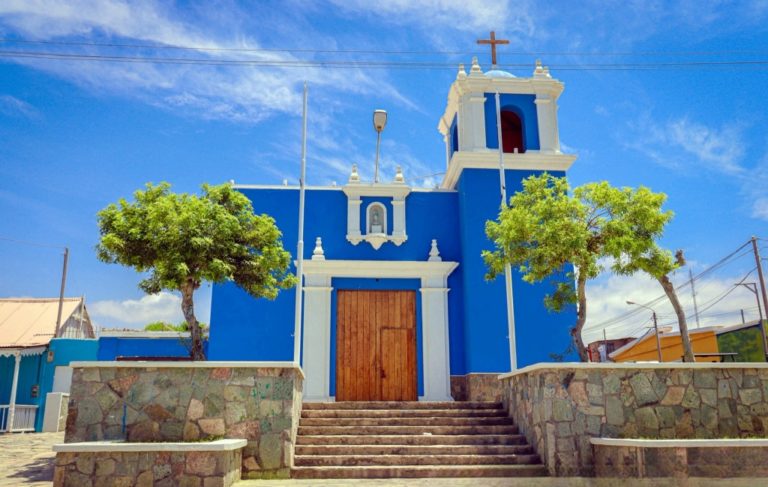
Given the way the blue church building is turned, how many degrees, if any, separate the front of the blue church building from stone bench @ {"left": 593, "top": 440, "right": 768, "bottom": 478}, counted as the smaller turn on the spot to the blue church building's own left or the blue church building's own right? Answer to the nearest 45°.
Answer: approximately 45° to the blue church building's own left

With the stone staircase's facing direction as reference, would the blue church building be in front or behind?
behind

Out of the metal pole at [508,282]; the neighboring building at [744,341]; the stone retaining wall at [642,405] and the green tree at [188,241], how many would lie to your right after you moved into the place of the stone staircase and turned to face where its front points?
1

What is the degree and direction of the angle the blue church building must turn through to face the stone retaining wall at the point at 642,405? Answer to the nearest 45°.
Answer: approximately 45° to its left

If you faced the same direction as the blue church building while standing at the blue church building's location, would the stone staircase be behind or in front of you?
in front

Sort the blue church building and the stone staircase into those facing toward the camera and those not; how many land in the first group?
2

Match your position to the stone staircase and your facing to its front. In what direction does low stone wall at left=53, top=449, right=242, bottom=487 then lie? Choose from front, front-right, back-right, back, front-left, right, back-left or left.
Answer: front-right

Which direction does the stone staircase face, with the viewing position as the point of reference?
facing the viewer

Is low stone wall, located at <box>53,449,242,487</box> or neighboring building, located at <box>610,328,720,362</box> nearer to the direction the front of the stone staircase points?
the low stone wall

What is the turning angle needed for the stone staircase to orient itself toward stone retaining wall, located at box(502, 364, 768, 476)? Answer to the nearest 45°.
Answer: approximately 90° to its left

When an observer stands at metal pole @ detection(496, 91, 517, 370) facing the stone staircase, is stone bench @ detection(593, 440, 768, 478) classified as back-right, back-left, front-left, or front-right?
front-left

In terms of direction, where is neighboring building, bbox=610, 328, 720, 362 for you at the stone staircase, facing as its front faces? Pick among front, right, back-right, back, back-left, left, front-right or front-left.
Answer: back-left

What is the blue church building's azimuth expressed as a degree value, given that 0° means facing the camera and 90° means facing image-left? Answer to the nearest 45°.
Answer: approximately 0°

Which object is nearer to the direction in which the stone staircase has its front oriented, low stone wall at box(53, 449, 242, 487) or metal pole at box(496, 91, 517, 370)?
the low stone wall

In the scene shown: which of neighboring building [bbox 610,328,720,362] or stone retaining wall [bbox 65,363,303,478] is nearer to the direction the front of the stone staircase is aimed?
the stone retaining wall

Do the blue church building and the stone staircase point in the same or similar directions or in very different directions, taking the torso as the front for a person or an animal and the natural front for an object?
same or similar directions

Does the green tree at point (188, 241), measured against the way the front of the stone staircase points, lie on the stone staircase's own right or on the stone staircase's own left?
on the stone staircase's own right
